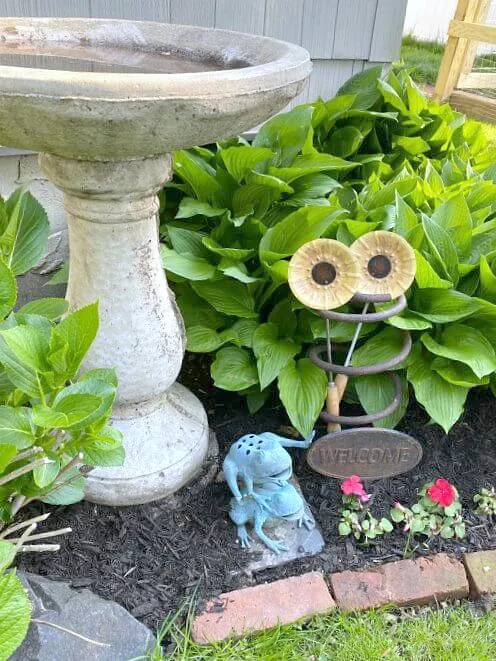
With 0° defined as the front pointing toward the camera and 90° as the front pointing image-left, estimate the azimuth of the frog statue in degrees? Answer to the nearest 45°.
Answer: approximately 315°

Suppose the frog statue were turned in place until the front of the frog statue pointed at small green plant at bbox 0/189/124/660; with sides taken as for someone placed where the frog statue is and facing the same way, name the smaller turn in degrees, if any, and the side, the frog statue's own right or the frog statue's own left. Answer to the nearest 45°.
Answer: approximately 90° to the frog statue's own right

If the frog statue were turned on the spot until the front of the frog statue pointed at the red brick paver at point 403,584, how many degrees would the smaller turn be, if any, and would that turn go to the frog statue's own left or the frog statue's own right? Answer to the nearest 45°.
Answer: approximately 45° to the frog statue's own left

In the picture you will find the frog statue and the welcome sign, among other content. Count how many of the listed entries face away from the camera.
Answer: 0

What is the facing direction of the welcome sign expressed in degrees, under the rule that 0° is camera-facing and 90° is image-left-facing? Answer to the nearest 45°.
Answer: approximately 0°

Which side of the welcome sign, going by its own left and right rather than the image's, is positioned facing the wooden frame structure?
back
